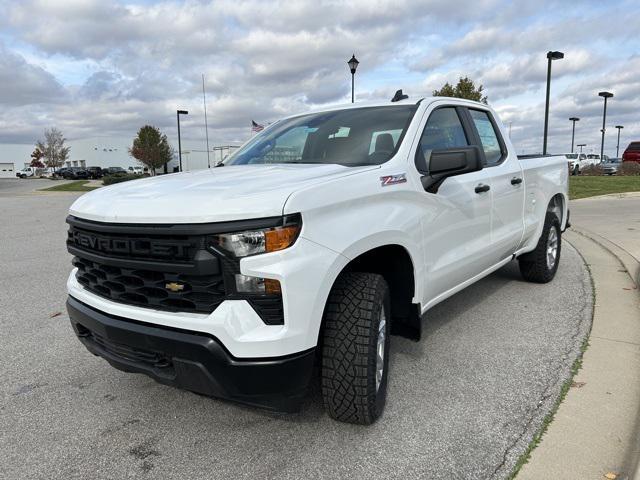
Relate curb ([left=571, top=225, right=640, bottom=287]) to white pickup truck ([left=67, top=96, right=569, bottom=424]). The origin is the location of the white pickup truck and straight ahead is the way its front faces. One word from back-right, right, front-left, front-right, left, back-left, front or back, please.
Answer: back

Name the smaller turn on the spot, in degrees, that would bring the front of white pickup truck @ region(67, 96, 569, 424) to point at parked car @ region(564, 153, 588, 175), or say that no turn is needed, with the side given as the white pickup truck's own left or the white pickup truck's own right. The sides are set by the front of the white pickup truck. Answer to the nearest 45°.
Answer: approximately 180°

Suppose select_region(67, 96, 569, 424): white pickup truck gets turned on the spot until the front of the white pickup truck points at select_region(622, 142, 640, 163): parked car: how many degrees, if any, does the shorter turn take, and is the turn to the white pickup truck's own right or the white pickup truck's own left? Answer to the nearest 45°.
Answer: approximately 180°

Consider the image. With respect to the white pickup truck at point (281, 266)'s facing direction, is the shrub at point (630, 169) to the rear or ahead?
to the rear

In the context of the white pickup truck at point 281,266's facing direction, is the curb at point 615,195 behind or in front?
behind

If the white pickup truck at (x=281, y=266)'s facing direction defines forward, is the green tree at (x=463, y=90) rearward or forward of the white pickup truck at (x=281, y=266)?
rearward

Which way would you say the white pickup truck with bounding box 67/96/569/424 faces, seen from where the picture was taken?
facing the viewer and to the left of the viewer
